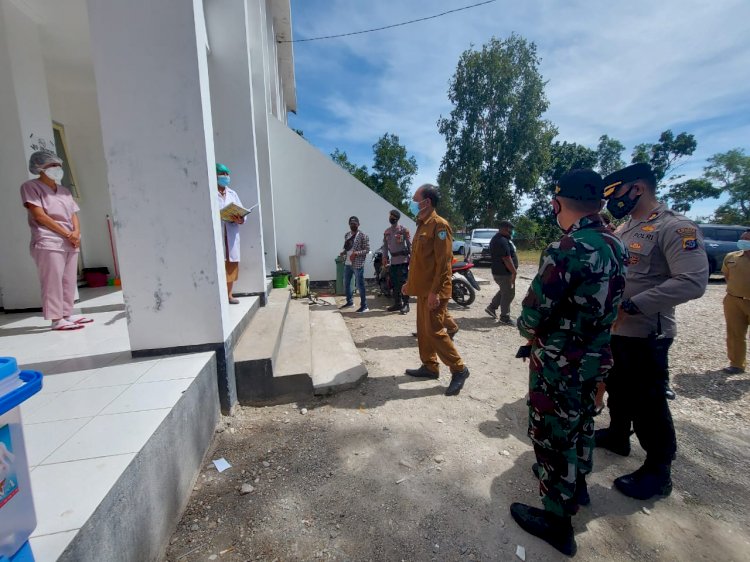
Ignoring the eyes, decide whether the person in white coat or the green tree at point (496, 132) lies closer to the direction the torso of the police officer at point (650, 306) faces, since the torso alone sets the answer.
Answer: the person in white coat

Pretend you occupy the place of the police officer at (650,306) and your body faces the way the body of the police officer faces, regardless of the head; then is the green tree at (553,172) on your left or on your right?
on your right

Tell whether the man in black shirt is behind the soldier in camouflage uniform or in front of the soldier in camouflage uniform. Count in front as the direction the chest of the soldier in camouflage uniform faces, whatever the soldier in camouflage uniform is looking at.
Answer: in front

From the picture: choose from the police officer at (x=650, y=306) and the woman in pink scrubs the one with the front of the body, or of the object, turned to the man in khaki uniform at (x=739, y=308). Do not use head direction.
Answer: the woman in pink scrubs

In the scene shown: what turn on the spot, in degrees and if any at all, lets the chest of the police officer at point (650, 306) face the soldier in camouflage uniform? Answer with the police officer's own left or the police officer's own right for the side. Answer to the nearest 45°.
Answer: approximately 45° to the police officer's own left

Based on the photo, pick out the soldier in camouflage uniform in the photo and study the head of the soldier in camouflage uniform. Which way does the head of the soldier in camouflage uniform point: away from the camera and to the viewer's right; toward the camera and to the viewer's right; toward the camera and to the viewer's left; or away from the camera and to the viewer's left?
away from the camera and to the viewer's left

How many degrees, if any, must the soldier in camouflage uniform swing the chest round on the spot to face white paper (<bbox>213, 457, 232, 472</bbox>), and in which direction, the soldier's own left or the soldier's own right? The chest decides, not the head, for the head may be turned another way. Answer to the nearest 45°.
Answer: approximately 45° to the soldier's own left

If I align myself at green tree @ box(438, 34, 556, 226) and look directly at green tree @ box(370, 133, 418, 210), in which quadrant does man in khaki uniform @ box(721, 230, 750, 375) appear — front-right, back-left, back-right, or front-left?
back-left

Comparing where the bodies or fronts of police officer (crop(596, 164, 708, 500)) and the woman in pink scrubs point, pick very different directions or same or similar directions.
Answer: very different directions

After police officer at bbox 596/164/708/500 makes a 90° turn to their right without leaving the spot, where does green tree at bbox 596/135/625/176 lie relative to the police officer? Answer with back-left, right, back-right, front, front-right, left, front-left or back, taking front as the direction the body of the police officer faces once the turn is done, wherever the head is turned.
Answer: front-right

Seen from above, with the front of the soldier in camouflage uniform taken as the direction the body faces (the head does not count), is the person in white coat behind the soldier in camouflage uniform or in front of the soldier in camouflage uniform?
in front

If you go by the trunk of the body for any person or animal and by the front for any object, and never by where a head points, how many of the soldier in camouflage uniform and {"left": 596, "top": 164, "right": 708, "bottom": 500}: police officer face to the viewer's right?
0

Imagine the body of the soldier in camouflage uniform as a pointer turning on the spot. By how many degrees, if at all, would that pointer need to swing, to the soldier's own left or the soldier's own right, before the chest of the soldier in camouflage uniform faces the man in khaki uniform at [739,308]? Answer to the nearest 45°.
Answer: approximately 90° to the soldier's own right

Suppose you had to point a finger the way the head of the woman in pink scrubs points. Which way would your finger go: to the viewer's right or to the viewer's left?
to the viewer's right

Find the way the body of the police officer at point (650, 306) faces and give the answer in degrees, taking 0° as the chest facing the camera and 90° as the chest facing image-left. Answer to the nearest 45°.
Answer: approximately 45°

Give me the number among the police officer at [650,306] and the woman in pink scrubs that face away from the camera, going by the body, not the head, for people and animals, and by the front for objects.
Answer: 0

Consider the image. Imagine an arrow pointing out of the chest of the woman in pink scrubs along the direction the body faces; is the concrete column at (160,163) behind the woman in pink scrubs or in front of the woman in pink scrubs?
in front
